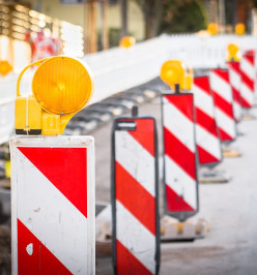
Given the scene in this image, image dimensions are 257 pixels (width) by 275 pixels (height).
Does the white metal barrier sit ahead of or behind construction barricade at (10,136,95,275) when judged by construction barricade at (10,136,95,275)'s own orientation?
behind

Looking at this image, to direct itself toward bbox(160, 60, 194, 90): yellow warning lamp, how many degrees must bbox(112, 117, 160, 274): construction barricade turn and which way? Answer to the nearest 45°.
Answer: approximately 180°

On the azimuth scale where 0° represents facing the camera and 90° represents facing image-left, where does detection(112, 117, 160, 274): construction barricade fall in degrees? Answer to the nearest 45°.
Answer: approximately 0°

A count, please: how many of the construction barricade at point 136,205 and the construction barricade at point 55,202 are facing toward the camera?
2

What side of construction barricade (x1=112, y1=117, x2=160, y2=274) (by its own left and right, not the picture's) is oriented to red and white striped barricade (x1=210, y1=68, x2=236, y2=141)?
back

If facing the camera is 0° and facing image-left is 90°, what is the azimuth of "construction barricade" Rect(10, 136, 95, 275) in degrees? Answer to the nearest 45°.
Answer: approximately 0°

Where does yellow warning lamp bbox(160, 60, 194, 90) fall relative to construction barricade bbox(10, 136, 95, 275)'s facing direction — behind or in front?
behind

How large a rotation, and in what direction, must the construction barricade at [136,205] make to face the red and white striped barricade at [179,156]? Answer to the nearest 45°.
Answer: approximately 180°

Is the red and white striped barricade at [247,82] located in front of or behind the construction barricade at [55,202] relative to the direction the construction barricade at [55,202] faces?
behind
